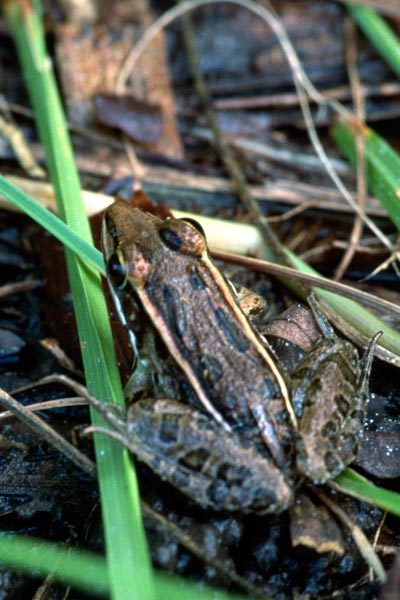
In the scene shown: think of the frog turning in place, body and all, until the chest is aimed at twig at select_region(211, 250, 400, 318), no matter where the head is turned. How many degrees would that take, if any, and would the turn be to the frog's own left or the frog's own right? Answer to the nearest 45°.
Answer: approximately 90° to the frog's own right

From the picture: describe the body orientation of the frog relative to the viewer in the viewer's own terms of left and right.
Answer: facing away from the viewer and to the left of the viewer

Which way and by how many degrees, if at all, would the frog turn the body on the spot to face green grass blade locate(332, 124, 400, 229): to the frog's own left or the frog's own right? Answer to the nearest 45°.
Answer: approximately 90° to the frog's own right
